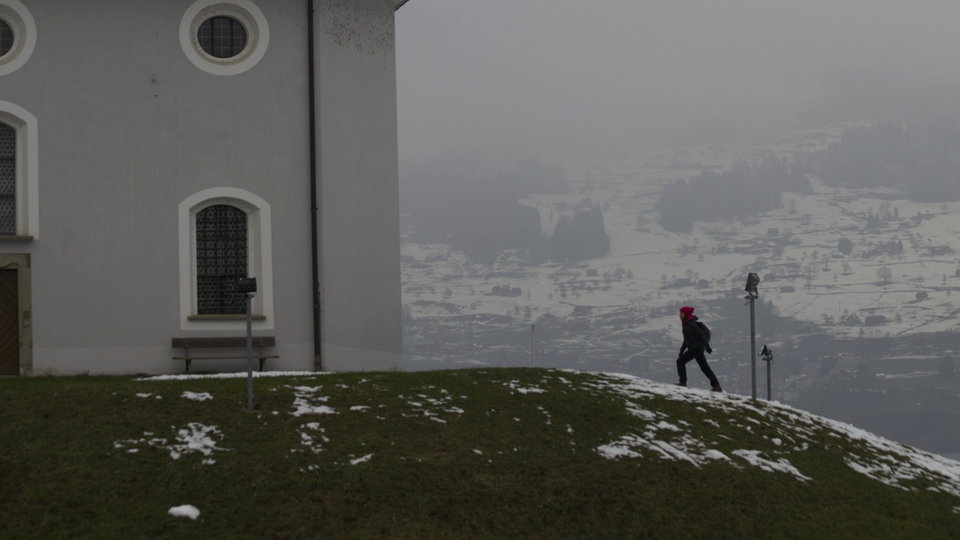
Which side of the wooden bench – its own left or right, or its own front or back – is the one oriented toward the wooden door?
right

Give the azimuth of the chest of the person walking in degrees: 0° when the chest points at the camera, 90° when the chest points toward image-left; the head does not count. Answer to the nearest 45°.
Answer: approximately 90°

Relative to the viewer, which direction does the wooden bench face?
toward the camera

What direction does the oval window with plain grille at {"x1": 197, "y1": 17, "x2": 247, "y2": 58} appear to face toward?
toward the camera

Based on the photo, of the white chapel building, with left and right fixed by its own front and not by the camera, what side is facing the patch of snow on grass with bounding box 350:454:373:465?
front

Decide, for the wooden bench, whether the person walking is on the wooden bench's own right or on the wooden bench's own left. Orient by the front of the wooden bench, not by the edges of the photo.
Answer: on the wooden bench's own left

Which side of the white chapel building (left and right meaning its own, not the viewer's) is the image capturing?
front

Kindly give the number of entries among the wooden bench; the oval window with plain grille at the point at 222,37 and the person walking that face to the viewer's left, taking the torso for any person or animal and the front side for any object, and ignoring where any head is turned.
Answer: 1

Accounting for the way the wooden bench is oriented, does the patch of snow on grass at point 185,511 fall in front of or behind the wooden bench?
in front
